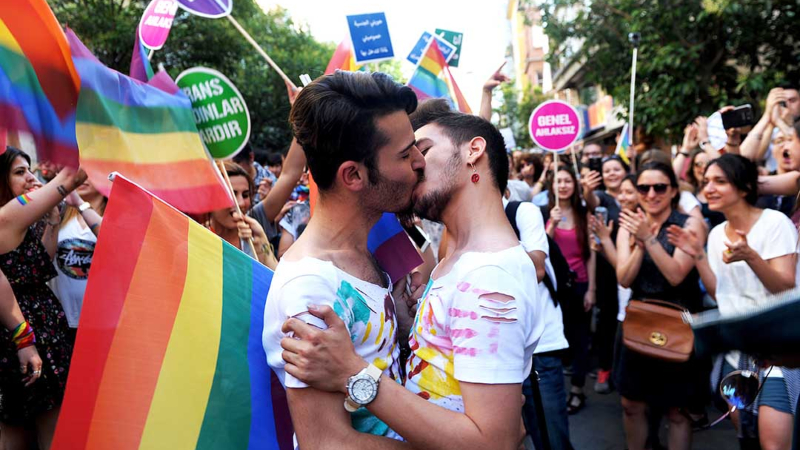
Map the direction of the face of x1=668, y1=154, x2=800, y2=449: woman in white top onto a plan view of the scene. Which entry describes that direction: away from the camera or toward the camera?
toward the camera

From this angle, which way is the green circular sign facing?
toward the camera

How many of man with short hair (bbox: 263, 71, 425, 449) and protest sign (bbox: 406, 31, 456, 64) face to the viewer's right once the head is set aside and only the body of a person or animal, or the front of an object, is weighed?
1

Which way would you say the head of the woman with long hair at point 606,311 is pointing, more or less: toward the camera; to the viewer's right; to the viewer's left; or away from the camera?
toward the camera

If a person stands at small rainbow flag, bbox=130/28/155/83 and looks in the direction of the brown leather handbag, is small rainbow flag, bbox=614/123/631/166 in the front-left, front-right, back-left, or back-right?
front-left

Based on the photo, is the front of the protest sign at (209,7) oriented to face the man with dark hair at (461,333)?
yes

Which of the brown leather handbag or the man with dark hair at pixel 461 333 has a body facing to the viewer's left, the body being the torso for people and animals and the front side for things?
the man with dark hair

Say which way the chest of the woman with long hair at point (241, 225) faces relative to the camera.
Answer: toward the camera

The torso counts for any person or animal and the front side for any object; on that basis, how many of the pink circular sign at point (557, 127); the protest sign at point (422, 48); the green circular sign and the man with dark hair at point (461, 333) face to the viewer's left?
1

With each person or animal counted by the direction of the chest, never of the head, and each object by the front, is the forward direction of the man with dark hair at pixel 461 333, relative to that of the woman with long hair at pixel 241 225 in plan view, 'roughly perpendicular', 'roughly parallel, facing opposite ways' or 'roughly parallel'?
roughly perpendicular

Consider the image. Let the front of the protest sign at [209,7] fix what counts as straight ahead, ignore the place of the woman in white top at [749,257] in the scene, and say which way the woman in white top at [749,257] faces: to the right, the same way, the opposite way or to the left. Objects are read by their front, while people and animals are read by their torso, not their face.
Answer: to the right

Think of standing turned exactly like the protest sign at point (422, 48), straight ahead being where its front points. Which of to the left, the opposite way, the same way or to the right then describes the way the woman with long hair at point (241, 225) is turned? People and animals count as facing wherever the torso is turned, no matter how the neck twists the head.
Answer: the same way

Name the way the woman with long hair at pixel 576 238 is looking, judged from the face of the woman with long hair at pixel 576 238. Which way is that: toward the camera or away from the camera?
toward the camera

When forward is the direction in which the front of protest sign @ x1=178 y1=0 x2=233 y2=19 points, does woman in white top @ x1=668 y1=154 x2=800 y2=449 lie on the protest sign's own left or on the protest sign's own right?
on the protest sign's own left

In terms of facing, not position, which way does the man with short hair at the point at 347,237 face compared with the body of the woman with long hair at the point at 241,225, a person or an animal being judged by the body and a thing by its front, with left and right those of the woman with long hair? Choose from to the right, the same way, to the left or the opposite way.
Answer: to the left

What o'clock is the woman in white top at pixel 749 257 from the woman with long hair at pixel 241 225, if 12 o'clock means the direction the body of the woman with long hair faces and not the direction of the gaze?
The woman in white top is roughly at 10 o'clock from the woman with long hair.

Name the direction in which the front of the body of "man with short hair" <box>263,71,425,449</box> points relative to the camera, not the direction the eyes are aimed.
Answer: to the viewer's right

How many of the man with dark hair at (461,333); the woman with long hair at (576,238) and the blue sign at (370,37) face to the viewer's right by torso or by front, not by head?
0
